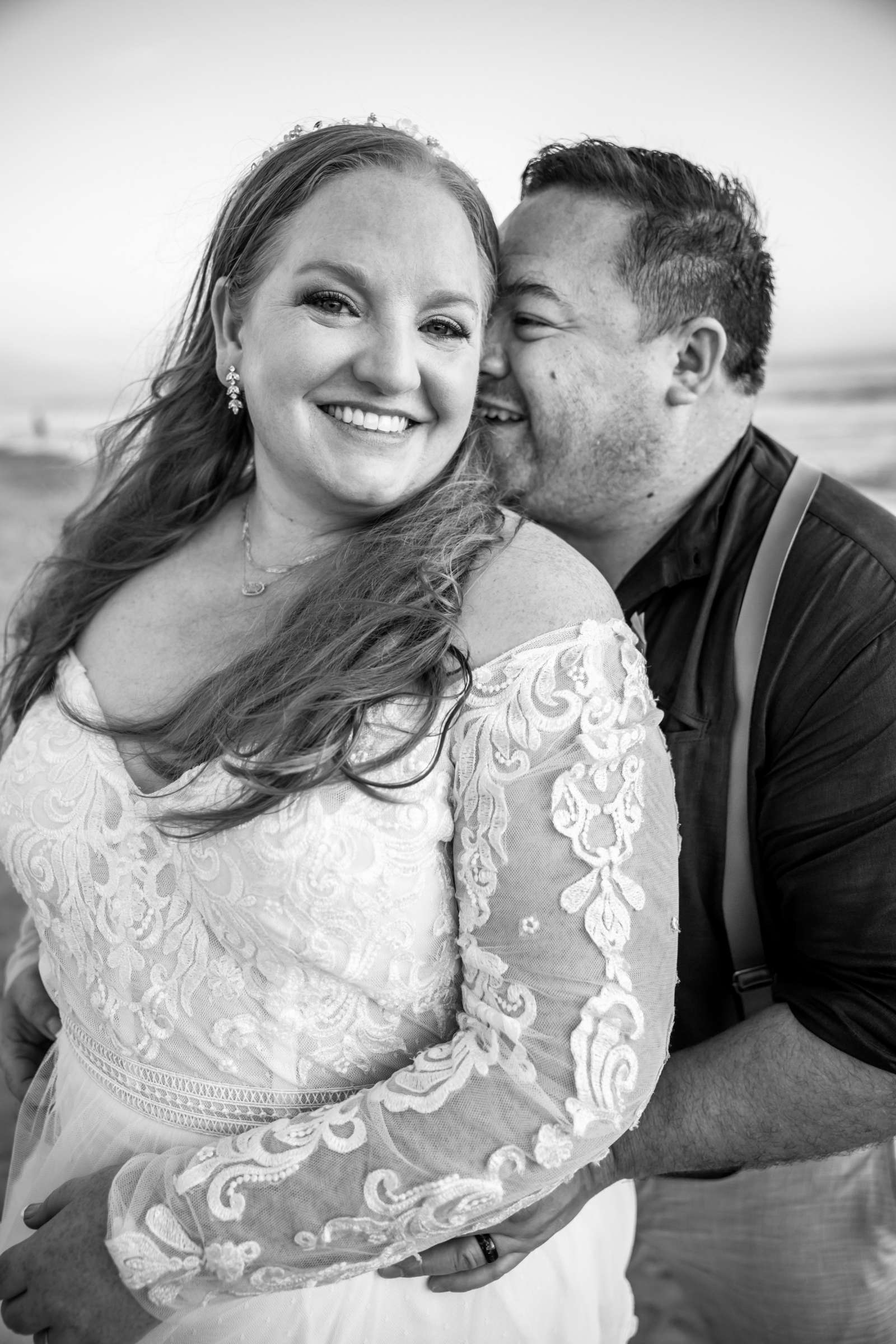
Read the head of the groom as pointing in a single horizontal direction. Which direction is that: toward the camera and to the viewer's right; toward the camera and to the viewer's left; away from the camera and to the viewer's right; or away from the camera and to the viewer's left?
toward the camera and to the viewer's left

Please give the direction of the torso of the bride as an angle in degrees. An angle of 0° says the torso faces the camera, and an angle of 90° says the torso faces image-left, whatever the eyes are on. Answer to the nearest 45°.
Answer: approximately 45°

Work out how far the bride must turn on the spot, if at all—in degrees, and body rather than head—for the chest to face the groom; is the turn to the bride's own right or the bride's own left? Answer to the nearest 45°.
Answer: approximately 180°
